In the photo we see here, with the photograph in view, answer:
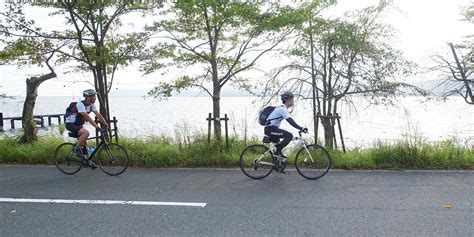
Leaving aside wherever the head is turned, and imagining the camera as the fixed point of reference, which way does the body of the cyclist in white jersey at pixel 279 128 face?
to the viewer's right

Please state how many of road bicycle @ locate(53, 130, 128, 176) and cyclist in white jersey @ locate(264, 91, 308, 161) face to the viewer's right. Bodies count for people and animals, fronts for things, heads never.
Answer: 2

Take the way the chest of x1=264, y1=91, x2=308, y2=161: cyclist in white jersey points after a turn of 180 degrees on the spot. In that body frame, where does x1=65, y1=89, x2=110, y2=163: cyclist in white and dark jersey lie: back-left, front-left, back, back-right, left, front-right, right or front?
front

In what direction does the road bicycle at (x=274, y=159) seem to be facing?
to the viewer's right

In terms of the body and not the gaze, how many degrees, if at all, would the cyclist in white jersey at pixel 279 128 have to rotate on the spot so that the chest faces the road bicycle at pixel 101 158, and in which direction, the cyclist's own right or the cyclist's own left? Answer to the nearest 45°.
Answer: approximately 180°

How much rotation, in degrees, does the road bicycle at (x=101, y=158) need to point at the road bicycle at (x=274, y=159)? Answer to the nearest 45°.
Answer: approximately 45° to its right

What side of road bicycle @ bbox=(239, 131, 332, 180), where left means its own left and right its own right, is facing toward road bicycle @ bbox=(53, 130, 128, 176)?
back

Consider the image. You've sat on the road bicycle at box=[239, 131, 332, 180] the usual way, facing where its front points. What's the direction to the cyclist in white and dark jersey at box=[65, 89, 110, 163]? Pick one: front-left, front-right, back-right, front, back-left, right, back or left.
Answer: back

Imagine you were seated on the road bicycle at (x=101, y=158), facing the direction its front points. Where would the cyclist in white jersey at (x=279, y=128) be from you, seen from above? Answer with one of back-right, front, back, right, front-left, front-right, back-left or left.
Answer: front-right

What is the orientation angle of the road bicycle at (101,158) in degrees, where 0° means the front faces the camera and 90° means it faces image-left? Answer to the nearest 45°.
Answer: approximately 270°
